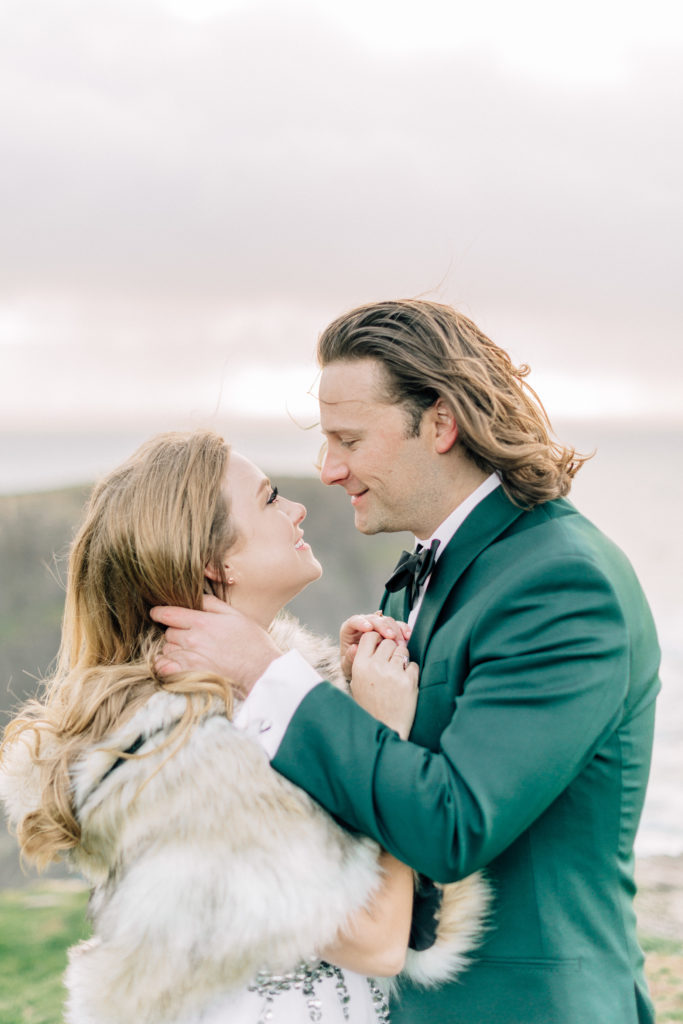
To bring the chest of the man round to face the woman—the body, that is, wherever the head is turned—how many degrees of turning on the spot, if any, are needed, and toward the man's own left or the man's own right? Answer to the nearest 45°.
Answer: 0° — they already face them

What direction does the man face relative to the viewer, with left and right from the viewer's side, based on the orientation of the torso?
facing to the left of the viewer

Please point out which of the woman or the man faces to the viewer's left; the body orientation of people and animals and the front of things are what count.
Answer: the man

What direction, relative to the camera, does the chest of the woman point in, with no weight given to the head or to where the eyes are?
to the viewer's right

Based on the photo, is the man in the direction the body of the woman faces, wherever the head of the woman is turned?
yes

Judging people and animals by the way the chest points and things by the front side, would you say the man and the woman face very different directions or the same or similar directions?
very different directions

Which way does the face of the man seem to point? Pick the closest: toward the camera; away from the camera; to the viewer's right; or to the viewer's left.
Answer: to the viewer's left

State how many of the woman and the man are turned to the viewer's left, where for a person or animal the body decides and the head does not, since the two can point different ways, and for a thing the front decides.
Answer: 1

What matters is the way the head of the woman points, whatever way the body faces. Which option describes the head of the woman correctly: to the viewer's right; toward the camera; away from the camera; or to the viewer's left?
to the viewer's right
